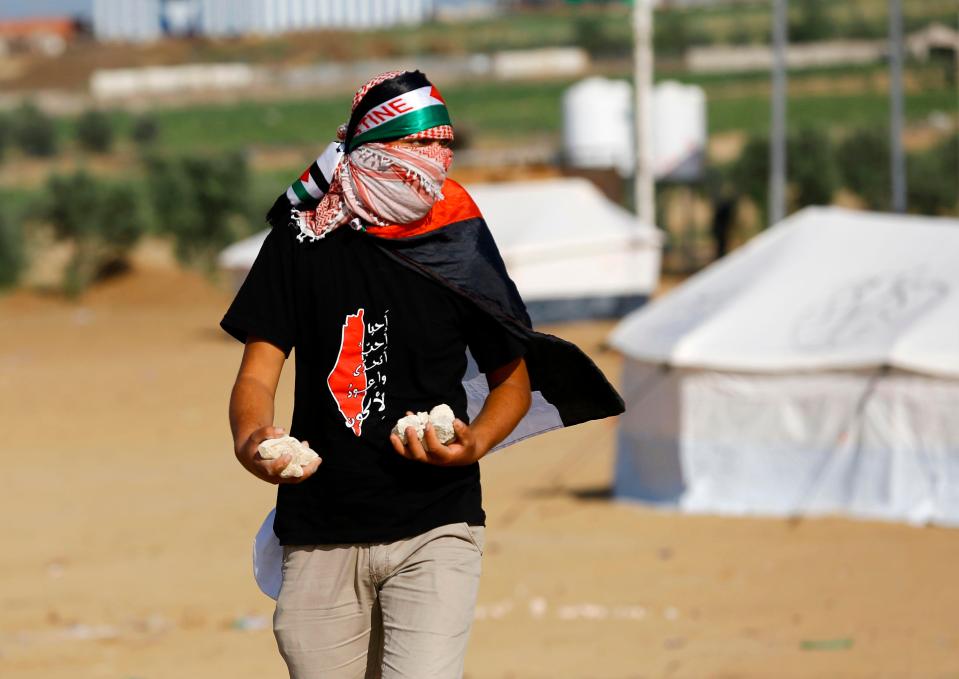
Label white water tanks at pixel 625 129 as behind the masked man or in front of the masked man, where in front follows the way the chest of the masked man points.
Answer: behind

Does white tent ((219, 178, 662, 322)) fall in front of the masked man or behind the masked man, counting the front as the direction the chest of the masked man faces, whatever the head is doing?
behind

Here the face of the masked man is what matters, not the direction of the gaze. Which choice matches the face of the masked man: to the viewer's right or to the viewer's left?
to the viewer's right

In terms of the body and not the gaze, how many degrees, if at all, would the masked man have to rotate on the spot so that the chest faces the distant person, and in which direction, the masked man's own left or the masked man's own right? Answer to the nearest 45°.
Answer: approximately 180°

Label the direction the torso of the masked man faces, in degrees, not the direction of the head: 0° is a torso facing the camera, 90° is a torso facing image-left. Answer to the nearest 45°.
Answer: approximately 0°

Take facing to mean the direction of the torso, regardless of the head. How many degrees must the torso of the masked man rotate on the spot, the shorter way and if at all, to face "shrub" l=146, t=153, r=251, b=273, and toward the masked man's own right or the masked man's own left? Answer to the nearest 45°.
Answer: approximately 180°

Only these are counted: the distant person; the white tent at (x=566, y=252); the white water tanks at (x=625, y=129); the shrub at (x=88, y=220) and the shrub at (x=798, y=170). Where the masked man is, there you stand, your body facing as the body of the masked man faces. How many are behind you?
5

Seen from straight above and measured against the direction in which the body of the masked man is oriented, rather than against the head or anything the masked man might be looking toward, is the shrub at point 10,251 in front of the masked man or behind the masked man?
behind

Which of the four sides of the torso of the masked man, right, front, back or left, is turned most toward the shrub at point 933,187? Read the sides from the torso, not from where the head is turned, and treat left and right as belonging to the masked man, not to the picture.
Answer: back

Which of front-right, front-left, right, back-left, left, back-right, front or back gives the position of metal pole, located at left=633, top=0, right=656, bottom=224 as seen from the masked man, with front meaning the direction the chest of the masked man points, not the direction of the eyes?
back

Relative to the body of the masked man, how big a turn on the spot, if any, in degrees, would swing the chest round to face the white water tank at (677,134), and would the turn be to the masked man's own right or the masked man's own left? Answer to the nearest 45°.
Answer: approximately 180°

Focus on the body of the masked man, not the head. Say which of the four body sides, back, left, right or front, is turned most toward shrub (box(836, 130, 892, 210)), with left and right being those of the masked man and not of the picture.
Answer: back
